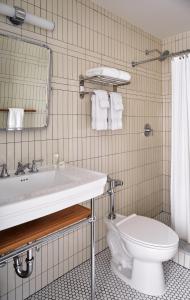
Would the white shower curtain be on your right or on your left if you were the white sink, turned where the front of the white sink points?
on your left

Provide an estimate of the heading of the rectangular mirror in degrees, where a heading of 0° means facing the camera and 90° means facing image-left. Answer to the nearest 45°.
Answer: approximately 315°

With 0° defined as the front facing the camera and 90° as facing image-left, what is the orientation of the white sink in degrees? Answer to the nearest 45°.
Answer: approximately 315°
